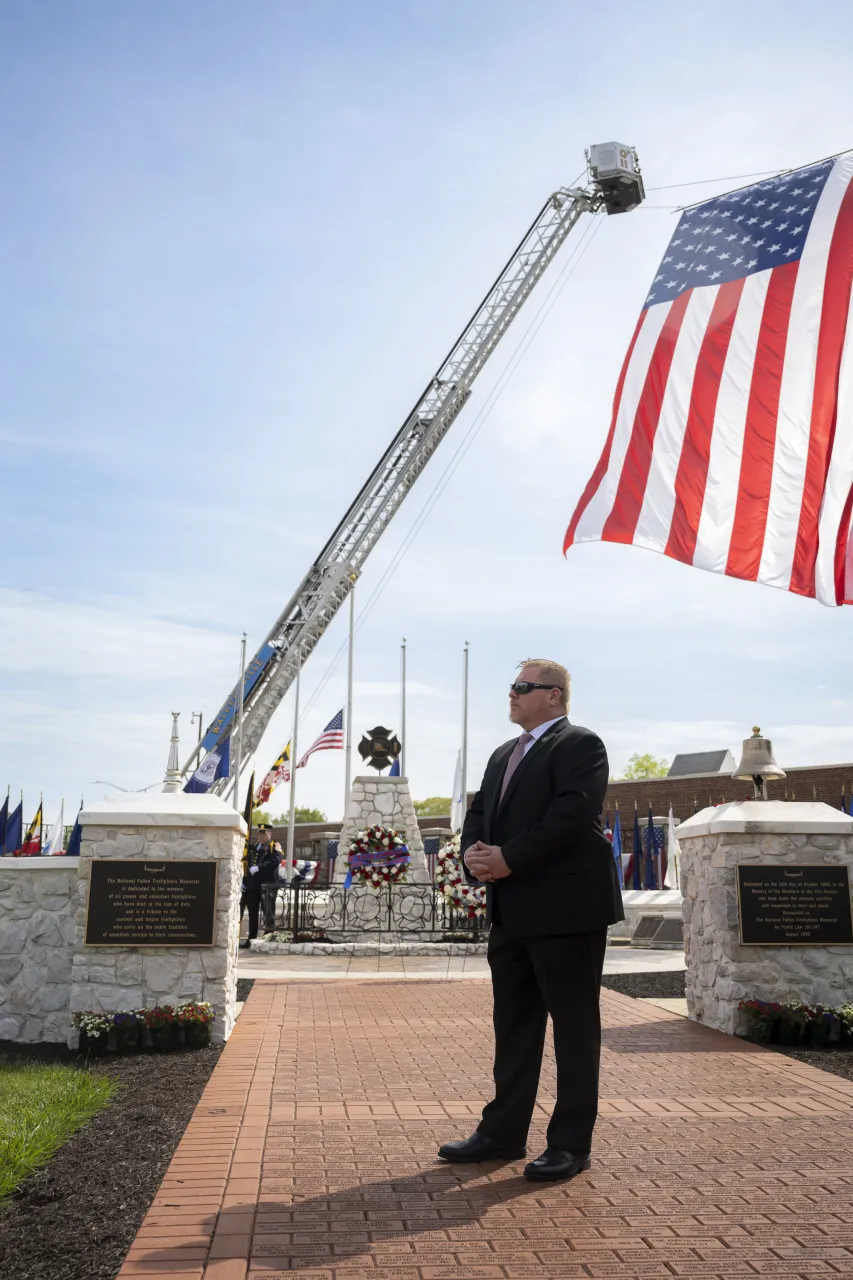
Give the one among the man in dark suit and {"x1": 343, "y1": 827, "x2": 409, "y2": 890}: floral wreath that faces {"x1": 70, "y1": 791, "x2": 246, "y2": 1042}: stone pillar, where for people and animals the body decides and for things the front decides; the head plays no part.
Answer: the floral wreath

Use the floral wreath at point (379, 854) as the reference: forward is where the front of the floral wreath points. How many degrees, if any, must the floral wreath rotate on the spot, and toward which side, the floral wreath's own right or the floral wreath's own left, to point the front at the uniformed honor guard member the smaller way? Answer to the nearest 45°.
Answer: approximately 90° to the floral wreath's own right

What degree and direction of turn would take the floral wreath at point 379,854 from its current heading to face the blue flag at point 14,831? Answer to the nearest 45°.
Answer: approximately 135° to its right

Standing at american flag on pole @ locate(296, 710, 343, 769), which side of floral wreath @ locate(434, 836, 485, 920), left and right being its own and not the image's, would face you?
back

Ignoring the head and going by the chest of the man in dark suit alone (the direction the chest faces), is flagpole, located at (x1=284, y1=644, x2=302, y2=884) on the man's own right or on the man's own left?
on the man's own right

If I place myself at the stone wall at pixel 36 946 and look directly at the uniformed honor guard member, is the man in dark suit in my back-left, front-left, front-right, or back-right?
back-right

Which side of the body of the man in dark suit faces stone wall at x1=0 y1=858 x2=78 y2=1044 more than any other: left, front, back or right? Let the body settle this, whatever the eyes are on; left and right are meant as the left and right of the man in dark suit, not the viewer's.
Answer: right

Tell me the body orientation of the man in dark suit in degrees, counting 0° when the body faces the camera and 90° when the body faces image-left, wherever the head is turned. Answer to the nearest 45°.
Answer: approximately 45°

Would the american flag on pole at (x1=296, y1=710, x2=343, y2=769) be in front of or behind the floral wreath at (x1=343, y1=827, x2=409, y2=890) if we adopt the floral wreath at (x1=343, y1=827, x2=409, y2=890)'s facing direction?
behind

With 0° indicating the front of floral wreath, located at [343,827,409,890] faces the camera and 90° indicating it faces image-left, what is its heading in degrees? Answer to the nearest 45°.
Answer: approximately 0°

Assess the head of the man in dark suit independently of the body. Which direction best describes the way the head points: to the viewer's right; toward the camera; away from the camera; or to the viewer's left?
to the viewer's left

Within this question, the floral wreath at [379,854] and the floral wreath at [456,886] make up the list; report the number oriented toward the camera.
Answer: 2
